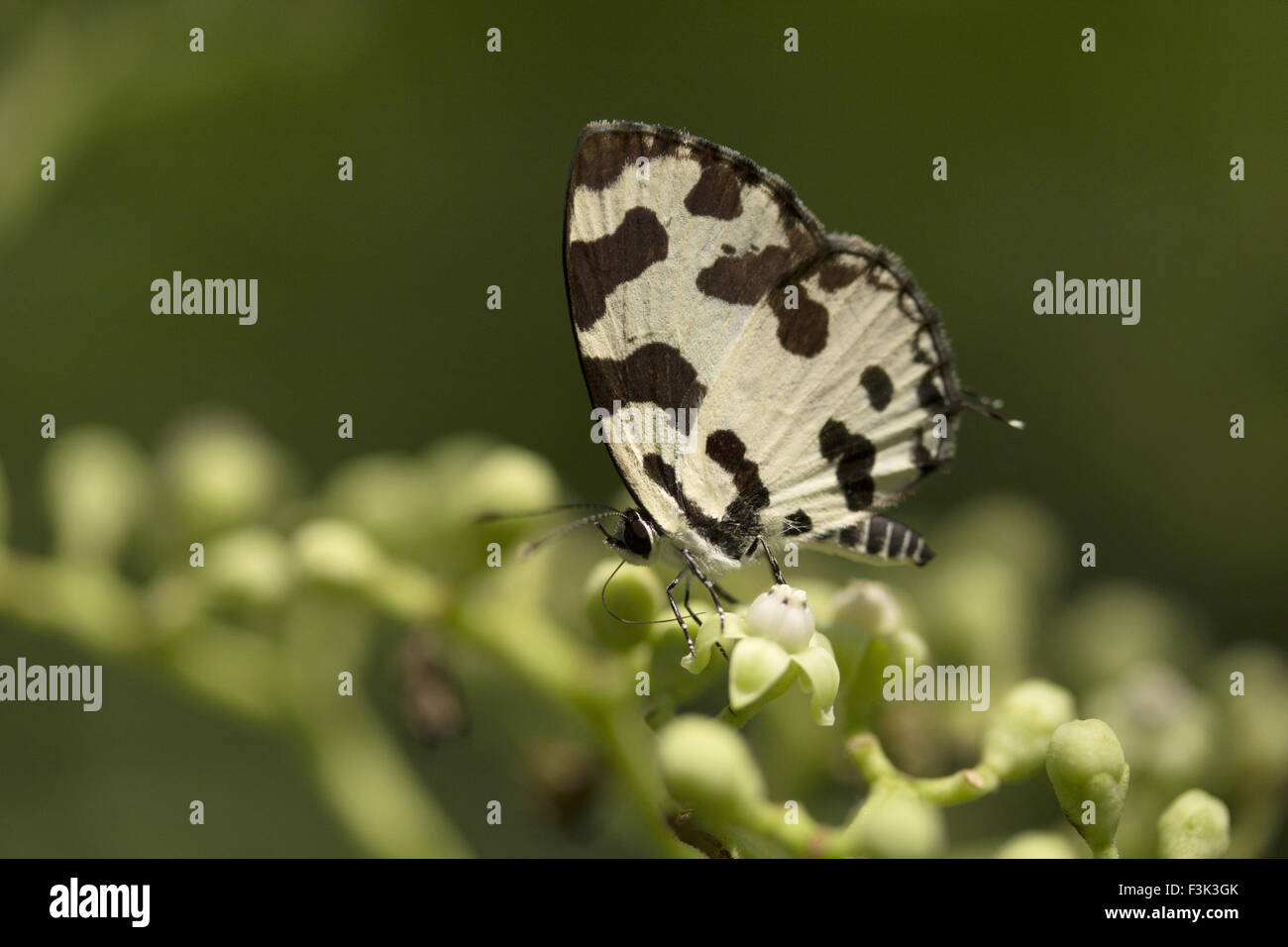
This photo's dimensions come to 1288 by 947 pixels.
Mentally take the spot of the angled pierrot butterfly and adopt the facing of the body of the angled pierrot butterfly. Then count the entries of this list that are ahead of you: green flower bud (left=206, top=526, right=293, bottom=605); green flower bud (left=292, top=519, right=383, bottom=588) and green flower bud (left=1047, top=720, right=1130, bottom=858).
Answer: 2

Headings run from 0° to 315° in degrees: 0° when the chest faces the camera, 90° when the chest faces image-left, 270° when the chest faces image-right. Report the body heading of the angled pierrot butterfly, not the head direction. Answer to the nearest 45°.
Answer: approximately 90°

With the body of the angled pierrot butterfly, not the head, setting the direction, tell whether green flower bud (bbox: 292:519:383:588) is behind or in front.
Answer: in front

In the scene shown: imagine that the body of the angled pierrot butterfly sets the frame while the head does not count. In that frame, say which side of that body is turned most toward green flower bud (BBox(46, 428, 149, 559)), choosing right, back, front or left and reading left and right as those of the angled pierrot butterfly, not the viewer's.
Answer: front

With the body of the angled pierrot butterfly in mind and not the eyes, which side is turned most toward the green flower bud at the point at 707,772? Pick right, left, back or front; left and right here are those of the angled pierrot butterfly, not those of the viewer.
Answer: left

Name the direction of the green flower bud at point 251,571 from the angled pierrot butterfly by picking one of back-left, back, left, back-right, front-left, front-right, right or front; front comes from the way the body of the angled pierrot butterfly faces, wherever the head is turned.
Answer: front
